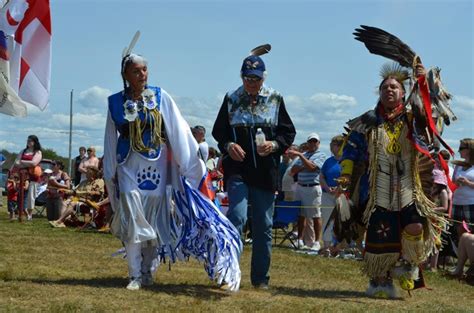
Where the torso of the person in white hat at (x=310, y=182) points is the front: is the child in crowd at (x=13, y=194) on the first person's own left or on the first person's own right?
on the first person's own right

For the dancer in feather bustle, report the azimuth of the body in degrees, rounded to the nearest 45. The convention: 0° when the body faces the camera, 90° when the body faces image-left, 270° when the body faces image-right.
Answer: approximately 0°
